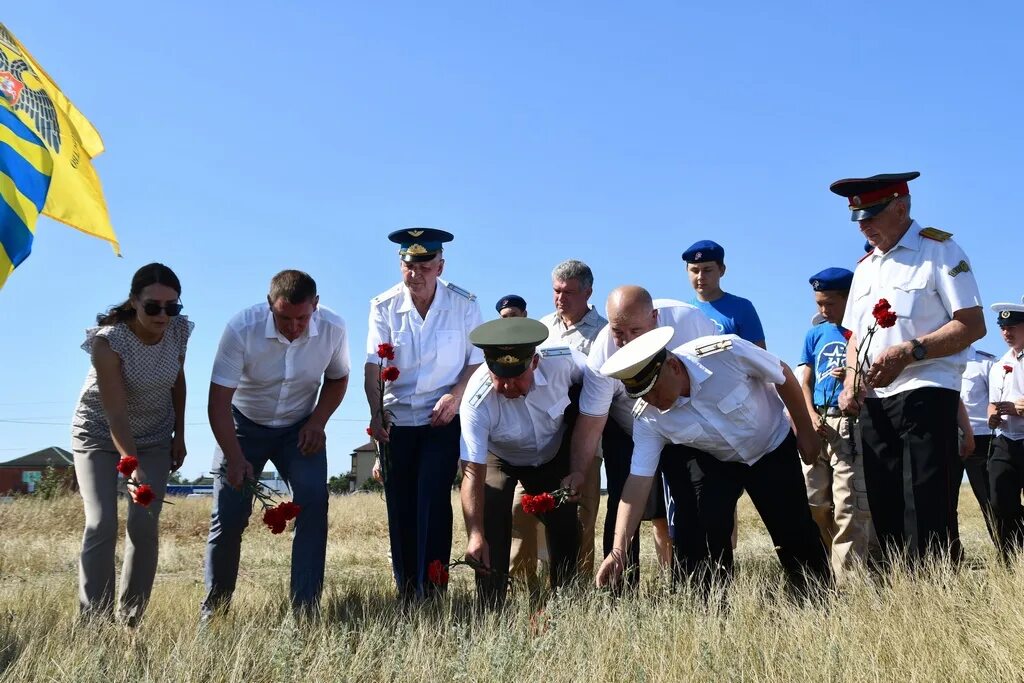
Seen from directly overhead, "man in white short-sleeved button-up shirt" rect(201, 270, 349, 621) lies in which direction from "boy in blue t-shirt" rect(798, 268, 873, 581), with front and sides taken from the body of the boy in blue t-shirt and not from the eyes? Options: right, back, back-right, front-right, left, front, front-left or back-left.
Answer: front

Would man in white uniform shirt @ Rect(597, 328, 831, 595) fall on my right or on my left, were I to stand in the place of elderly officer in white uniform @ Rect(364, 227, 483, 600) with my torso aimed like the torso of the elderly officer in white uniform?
on my left

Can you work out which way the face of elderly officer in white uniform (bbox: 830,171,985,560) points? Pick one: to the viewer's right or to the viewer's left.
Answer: to the viewer's left

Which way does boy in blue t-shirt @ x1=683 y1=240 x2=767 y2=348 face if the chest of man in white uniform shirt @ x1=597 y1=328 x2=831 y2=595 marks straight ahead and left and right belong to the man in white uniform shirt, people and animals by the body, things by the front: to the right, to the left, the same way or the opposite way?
the same way

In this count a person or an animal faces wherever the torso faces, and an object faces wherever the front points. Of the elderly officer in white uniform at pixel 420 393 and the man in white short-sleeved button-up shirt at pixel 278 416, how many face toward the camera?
2

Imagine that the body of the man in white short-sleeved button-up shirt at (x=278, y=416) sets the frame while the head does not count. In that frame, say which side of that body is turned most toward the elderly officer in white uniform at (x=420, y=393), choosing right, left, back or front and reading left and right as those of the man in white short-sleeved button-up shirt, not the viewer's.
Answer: left

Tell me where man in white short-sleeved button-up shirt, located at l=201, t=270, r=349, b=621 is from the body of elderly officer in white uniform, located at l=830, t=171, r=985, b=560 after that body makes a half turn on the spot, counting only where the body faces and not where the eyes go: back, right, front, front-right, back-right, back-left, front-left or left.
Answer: back-left

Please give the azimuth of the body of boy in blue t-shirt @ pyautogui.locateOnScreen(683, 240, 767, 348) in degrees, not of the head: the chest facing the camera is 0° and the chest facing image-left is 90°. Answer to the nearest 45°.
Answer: approximately 45°

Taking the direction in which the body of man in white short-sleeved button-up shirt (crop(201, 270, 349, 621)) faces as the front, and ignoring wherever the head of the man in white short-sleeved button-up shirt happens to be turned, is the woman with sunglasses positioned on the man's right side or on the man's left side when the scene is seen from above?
on the man's right side

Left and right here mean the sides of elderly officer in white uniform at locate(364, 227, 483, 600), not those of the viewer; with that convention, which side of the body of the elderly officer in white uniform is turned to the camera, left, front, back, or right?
front

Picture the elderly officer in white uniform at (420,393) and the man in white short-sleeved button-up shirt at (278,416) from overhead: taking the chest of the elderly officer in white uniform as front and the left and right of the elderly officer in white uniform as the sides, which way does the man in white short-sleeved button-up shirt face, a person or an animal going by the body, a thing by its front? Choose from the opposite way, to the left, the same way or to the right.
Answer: the same way

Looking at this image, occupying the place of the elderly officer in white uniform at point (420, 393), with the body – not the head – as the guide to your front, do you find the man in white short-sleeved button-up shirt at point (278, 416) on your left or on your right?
on your right

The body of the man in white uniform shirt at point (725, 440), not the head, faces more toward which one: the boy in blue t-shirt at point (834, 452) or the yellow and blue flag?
the yellow and blue flag

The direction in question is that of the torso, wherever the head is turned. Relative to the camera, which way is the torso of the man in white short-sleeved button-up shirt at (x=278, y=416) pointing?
toward the camera

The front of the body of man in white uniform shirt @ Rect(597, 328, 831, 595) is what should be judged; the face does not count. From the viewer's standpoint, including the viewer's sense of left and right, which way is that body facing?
facing the viewer and to the left of the viewer

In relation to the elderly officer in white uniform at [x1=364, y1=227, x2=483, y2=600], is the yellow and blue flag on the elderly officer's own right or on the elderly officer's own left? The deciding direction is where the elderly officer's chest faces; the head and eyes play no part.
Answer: on the elderly officer's own right
